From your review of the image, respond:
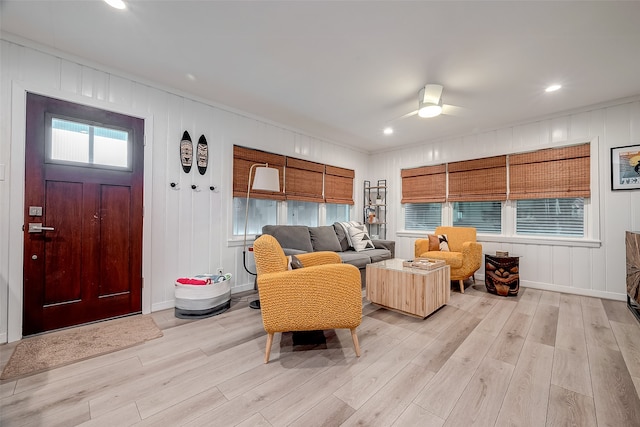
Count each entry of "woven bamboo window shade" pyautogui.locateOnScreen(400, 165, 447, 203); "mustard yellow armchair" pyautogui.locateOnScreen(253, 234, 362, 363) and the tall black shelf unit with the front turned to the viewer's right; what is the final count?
1

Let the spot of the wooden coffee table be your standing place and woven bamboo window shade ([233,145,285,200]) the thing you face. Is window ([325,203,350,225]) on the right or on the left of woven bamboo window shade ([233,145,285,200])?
right

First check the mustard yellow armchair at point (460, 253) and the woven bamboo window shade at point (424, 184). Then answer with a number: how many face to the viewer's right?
0

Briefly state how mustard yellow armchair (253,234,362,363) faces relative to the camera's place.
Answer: facing to the right of the viewer

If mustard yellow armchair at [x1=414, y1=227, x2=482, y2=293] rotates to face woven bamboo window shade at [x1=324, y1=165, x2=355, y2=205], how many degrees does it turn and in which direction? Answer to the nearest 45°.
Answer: approximately 45° to its right

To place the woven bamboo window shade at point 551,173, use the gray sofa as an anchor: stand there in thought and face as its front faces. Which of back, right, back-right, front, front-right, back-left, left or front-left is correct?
front-left

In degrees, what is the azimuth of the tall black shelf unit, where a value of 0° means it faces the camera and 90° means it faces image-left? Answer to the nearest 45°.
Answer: approximately 45°

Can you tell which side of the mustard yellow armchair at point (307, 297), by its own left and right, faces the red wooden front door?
back

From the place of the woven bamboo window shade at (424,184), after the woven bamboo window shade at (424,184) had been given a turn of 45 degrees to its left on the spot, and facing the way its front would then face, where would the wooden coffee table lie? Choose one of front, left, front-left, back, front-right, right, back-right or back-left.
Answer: front

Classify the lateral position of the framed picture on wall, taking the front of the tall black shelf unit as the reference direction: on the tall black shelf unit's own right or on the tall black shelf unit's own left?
on the tall black shelf unit's own left

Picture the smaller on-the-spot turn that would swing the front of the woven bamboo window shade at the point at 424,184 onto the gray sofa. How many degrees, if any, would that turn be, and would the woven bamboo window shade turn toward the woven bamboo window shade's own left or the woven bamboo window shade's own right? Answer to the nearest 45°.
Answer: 0° — it already faces it

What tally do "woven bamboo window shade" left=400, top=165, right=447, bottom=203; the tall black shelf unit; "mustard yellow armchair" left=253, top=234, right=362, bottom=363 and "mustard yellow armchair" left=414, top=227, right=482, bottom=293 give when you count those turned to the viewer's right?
1
